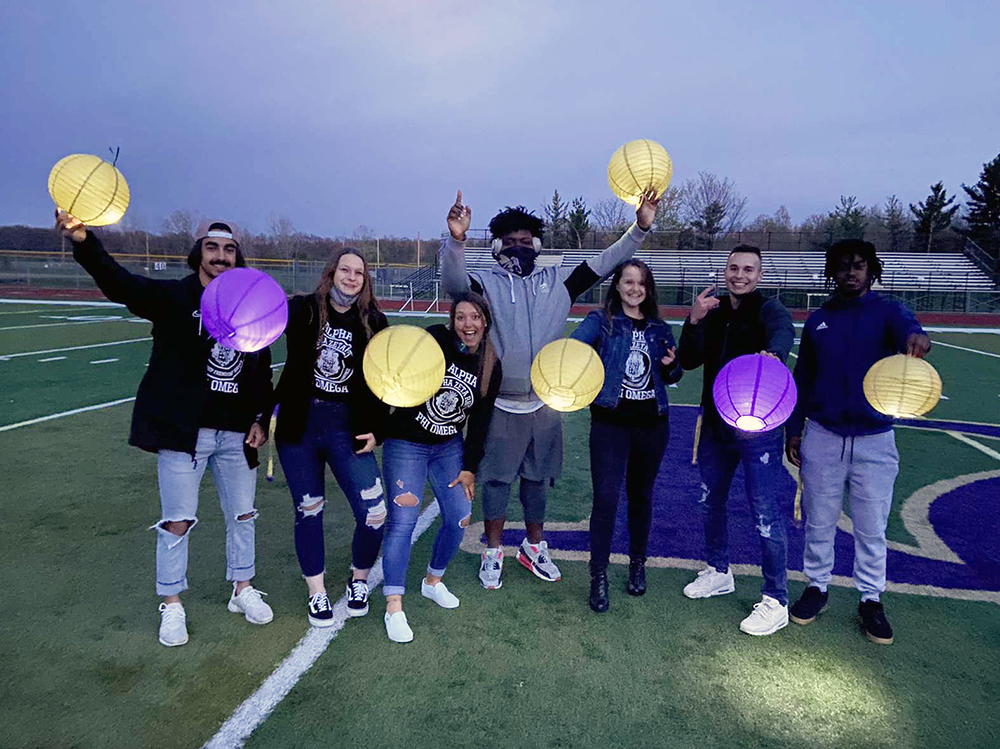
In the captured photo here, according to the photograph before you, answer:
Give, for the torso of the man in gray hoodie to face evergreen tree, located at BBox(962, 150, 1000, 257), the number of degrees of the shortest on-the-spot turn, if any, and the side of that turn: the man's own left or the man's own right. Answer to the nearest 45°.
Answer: approximately 135° to the man's own left

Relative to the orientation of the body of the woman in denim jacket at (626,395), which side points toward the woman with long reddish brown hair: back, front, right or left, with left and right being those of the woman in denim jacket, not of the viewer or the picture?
right

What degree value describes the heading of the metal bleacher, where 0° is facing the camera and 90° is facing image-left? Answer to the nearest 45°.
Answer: approximately 0°

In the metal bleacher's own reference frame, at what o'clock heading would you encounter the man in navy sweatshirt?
The man in navy sweatshirt is roughly at 12 o'clock from the metal bleacher.

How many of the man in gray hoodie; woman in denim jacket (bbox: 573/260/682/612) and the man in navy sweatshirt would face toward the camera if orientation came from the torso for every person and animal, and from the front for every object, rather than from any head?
3

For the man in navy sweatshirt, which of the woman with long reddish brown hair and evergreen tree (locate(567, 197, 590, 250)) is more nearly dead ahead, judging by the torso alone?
the woman with long reddish brown hair

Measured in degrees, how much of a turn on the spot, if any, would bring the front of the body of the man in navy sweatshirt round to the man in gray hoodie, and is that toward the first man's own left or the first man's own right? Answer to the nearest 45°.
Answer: approximately 90° to the first man's own right

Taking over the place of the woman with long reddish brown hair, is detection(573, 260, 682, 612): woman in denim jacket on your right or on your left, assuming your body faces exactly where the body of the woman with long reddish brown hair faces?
on your left

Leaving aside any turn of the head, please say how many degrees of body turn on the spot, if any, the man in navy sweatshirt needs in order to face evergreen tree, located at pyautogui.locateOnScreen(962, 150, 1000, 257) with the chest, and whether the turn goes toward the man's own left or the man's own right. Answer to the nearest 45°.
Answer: approximately 180°
